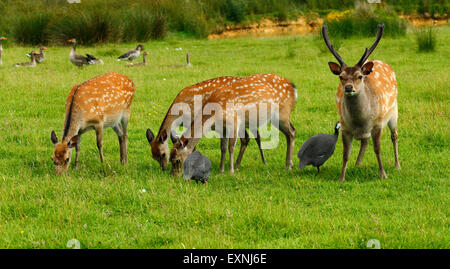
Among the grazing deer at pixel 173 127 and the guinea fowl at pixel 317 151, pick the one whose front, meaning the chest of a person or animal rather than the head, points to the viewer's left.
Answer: the grazing deer

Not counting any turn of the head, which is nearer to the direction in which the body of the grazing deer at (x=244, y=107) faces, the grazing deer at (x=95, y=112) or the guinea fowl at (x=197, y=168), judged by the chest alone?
the grazing deer

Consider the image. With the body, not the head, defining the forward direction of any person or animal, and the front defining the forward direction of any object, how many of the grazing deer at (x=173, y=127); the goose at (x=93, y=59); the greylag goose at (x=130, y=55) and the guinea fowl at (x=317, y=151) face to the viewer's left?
2

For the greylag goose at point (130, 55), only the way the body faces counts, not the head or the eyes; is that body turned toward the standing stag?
no

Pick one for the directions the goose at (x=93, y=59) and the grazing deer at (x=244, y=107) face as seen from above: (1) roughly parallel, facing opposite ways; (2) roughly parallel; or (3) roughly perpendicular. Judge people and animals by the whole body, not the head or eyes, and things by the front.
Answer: roughly parallel

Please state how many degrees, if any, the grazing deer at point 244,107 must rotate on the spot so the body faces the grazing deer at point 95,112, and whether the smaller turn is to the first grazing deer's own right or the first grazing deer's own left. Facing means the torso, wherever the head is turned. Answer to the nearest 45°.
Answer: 0° — it already faces it

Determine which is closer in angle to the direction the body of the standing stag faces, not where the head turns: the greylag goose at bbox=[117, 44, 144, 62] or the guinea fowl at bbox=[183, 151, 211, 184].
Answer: the guinea fowl

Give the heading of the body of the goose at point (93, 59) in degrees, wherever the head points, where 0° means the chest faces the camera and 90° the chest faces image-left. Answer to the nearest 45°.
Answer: approximately 90°

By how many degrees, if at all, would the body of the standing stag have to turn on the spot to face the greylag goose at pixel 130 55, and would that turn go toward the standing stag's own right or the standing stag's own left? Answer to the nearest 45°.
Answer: approximately 90° to the standing stag's own right

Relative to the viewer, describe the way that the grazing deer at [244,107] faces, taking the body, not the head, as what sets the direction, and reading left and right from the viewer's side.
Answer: facing to the left of the viewer

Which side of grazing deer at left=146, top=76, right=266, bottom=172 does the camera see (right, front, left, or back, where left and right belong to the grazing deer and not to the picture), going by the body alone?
left

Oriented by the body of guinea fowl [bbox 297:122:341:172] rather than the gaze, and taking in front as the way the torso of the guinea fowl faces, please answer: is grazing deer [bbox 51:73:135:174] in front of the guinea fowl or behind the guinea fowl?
behind

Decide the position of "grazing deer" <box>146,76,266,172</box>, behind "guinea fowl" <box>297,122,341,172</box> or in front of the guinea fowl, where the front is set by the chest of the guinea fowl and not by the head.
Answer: behind

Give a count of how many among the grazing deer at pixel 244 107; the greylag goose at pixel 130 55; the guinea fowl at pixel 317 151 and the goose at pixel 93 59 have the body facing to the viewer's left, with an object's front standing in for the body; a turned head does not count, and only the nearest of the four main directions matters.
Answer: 2

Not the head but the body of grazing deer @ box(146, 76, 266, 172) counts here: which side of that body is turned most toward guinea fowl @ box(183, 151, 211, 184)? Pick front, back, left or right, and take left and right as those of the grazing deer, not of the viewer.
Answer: left

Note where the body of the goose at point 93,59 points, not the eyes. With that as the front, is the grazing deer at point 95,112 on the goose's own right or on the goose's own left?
on the goose's own left

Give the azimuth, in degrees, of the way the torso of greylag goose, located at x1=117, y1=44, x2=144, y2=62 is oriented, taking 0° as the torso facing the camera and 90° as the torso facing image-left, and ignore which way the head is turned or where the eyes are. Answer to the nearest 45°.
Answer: approximately 270°

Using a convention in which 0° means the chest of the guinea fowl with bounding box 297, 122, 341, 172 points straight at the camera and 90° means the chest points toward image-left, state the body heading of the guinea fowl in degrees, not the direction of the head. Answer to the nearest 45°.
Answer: approximately 270°

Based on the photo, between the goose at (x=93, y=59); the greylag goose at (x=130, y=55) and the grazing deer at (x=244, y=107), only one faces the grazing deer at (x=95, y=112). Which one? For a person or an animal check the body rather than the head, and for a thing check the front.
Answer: the grazing deer at (x=244, y=107)

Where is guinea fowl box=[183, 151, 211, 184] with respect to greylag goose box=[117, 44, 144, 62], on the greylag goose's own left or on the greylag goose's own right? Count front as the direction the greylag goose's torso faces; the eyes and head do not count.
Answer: on the greylag goose's own right

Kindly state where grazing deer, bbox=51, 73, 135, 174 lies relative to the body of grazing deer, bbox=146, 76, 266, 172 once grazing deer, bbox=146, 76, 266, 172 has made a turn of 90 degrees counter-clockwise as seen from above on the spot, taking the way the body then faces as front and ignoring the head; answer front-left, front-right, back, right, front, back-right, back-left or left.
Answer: right
